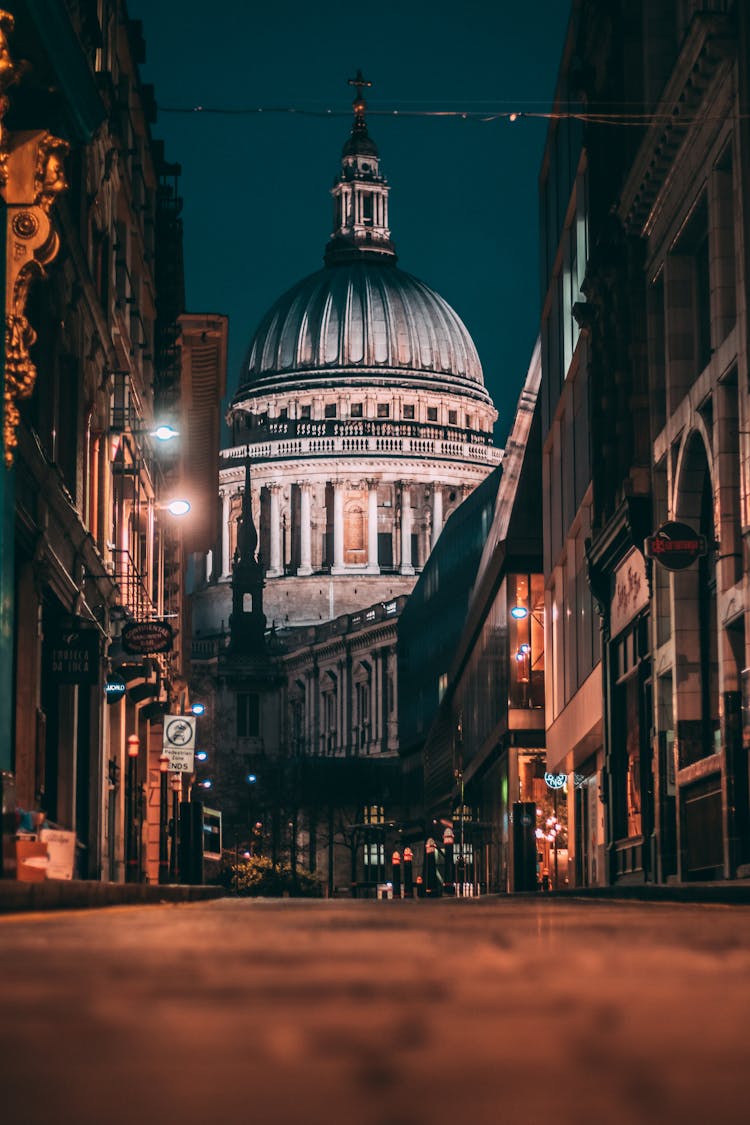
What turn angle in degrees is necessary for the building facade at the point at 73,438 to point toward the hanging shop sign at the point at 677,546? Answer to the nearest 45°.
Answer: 0° — it already faces it

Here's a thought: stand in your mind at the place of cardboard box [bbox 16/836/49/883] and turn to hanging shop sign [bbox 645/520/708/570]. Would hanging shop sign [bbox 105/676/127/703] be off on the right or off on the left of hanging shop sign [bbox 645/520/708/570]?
left

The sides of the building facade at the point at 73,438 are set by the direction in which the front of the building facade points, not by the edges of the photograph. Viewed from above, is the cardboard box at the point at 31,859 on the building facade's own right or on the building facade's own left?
on the building facade's own right

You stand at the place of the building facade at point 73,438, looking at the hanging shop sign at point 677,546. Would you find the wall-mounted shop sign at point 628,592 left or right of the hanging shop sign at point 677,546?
left

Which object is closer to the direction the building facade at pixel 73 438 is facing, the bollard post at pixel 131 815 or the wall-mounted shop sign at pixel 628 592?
the wall-mounted shop sign

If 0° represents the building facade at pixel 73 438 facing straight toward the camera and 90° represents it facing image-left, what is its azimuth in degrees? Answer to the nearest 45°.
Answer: approximately 270°

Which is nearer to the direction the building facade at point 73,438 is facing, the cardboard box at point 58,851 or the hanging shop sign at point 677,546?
the hanging shop sign

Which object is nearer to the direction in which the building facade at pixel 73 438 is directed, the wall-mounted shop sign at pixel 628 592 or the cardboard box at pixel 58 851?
the wall-mounted shop sign

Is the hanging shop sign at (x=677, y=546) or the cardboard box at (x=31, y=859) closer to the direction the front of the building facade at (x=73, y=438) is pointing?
the hanging shop sign

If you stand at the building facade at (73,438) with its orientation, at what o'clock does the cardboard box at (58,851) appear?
The cardboard box is roughly at 3 o'clock from the building facade.

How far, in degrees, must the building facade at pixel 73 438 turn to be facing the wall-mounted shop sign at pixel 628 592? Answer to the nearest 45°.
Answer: approximately 45° to its left
